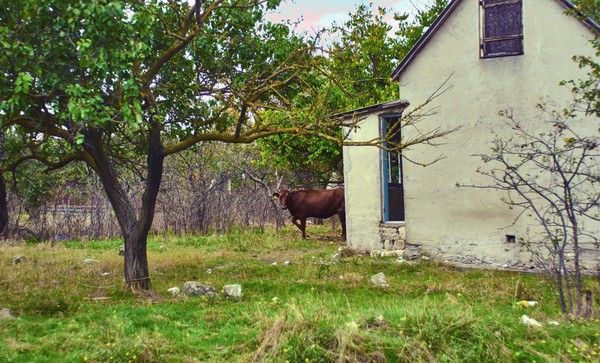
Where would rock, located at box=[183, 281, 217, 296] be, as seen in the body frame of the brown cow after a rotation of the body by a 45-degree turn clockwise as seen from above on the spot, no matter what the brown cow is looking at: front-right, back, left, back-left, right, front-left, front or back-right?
back-left

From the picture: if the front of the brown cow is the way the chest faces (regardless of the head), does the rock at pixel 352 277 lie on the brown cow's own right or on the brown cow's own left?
on the brown cow's own left

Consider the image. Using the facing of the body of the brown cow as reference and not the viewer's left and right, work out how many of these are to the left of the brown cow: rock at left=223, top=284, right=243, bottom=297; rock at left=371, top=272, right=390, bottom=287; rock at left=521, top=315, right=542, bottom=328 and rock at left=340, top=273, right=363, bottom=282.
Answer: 4

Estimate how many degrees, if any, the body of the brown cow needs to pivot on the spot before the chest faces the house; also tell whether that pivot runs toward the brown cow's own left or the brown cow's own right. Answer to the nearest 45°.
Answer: approximately 135° to the brown cow's own left

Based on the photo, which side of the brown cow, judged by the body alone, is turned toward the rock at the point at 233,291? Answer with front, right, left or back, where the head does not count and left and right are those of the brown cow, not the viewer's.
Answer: left

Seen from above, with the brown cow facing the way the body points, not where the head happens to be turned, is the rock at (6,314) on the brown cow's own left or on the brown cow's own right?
on the brown cow's own left

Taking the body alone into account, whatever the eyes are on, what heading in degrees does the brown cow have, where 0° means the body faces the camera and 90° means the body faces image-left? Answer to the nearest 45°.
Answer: approximately 90°

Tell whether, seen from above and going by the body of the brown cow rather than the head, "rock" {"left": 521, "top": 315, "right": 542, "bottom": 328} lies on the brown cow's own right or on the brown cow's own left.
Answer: on the brown cow's own left

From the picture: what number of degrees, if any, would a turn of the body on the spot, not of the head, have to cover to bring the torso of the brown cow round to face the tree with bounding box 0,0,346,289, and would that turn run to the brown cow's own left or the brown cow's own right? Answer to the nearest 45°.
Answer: approximately 90° to the brown cow's own left
